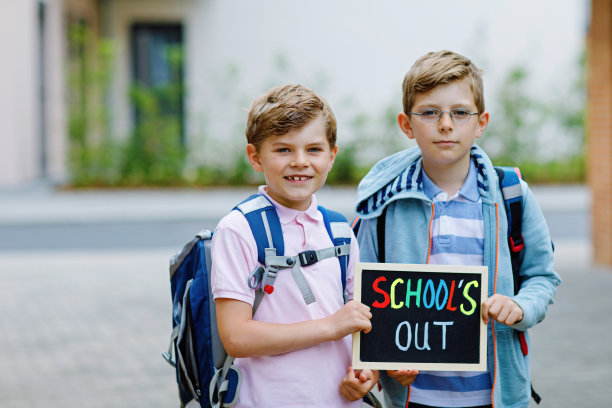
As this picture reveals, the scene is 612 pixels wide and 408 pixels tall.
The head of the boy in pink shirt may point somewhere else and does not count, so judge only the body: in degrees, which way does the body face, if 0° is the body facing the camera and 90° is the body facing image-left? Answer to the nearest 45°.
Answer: approximately 315°

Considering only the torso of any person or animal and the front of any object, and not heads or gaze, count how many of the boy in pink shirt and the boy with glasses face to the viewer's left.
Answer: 0

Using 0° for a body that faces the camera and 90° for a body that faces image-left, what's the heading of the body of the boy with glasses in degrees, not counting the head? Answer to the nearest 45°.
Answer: approximately 0°
